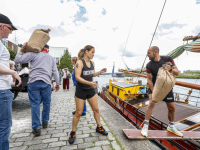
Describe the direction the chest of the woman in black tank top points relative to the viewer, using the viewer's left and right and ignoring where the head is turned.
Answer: facing the viewer and to the right of the viewer

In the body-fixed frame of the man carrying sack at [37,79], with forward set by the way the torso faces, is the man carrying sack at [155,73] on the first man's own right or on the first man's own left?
on the first man's own right

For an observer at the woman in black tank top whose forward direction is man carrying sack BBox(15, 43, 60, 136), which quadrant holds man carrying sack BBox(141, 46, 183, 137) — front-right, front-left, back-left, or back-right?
back-right

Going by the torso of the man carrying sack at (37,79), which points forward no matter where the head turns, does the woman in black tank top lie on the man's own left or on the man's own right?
on the man's own right
